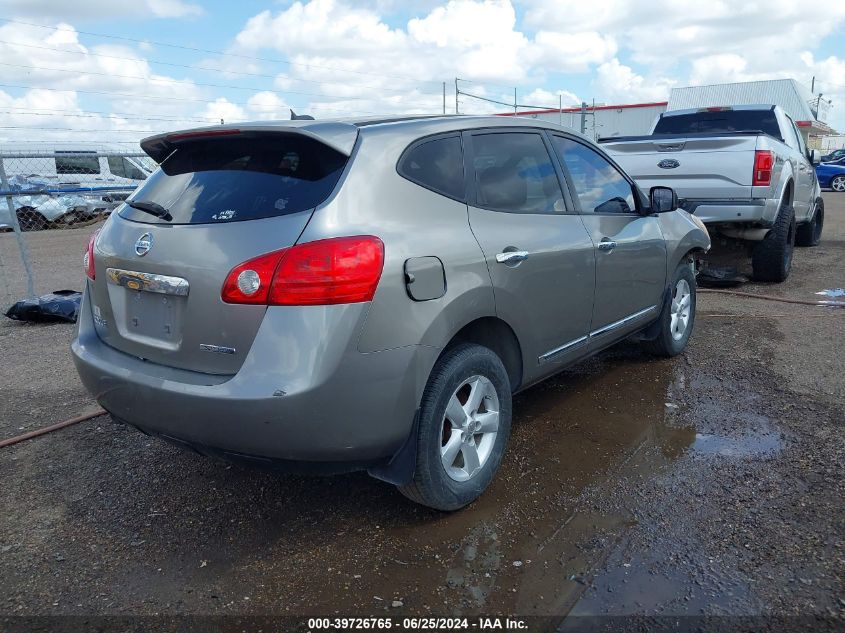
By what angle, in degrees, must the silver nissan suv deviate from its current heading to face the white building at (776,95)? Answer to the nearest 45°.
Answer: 0° — it already faces it

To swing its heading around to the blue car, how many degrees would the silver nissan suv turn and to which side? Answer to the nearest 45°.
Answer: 0° — it already faces it

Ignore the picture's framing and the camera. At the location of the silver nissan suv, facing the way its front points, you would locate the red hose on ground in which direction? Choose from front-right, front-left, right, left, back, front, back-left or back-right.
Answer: left

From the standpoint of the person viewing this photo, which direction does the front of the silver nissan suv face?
facing away from the viewer and to the right of the viewer

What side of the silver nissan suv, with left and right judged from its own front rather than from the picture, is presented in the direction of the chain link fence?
left

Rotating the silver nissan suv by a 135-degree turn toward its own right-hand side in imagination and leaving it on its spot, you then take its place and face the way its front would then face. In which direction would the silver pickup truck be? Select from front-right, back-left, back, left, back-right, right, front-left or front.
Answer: back-left

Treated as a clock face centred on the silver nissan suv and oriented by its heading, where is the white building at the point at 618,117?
The white building is roughly at 11 o'clock from the silver nissan suv.
